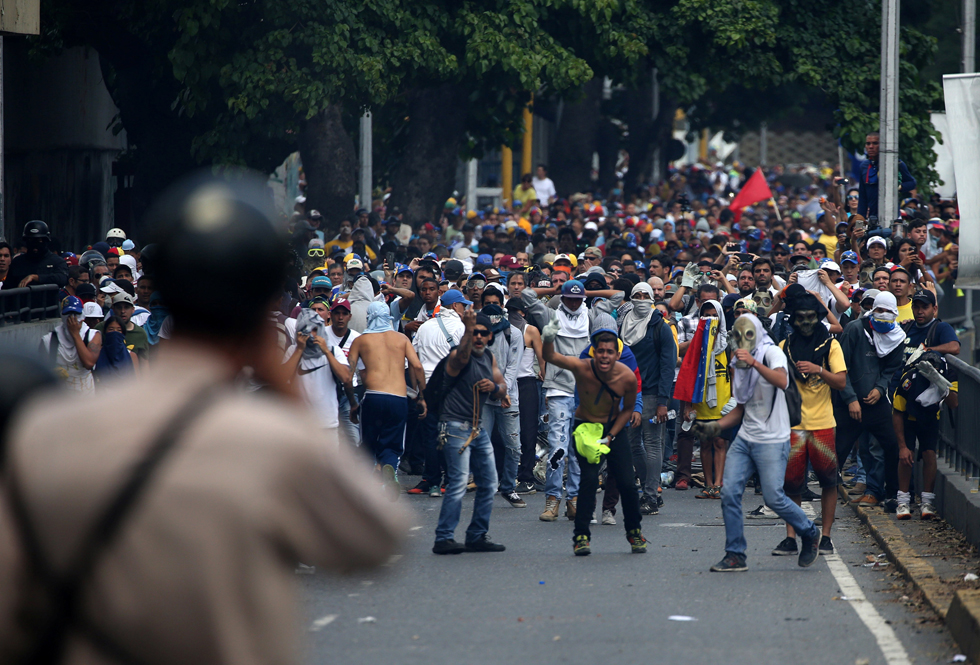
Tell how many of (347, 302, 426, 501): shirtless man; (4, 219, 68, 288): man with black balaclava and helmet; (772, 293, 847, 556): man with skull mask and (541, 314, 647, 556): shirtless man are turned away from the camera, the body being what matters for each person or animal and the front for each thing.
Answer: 1

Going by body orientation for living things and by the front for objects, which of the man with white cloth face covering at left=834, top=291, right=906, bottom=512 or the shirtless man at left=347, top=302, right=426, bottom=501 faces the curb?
the man with white cloth face covering

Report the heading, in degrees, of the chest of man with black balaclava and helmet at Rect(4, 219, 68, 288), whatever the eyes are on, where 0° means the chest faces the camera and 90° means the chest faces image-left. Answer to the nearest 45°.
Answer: approximately 0°

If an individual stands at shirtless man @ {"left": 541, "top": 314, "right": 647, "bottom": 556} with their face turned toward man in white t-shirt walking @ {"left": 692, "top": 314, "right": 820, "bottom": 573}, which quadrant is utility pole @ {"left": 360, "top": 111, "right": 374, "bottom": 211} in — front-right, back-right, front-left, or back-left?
back-left

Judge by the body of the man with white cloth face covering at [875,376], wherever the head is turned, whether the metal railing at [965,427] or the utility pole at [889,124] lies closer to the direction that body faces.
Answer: the metal railing

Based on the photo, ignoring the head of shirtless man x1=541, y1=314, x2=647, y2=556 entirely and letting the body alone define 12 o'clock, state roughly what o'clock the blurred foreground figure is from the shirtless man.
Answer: The blurred foreground figure is roughly at 12 o'clock from the shirtless man.

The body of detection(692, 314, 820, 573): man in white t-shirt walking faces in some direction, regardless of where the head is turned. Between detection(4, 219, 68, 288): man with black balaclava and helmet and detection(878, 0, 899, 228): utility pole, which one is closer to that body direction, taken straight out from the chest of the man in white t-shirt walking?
the man with black balaclava and helmet

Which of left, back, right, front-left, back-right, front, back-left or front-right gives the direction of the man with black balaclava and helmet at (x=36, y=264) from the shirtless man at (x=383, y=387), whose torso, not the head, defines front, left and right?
front-left

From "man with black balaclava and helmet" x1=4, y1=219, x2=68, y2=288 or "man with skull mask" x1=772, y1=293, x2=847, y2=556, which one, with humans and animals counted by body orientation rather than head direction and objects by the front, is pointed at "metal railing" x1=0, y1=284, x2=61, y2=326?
"man with black balaclava and helmet" x1=4, y1=219, x2=68, y2=288

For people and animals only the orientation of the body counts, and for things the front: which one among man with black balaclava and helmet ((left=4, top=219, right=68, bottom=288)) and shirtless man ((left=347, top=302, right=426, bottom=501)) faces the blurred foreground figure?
the man with black balaclava and helmet

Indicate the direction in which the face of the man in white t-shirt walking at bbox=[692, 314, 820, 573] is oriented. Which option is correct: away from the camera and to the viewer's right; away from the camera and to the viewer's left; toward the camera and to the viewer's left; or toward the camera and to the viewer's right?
toward the camera and to the viewer's left

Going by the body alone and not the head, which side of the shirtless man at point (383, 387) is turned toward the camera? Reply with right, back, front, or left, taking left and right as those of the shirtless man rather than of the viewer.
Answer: back

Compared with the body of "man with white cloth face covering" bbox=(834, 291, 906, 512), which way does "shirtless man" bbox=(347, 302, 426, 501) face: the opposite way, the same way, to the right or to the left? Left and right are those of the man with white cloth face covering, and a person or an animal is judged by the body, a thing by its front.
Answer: the opposite way
